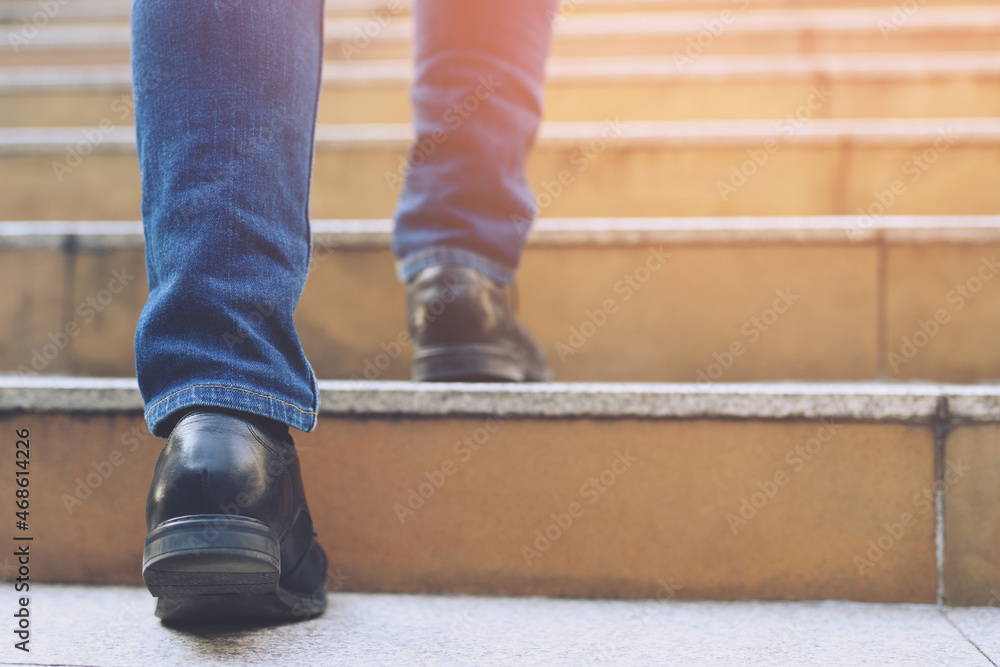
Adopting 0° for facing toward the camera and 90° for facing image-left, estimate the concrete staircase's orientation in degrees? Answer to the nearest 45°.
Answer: approximately 0°
